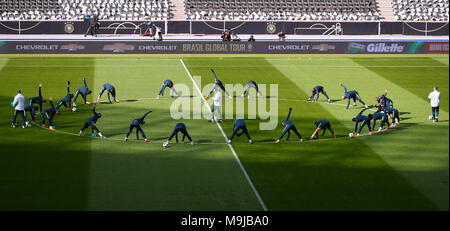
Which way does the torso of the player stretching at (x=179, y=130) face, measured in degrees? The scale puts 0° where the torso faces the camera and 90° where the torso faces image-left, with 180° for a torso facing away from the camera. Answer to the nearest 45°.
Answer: approximately 180°

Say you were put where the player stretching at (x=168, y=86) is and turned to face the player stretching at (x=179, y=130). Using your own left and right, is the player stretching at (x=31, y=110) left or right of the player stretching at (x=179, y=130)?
right

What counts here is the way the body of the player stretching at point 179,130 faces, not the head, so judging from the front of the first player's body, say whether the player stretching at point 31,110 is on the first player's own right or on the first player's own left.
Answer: on the first player's own left

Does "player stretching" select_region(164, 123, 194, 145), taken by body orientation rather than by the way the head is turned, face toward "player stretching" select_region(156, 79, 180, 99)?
yes

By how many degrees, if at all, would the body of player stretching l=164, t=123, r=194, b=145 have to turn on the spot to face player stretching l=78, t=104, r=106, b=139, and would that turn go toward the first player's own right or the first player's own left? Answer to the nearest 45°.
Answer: approximately 45° to the first player's own left
